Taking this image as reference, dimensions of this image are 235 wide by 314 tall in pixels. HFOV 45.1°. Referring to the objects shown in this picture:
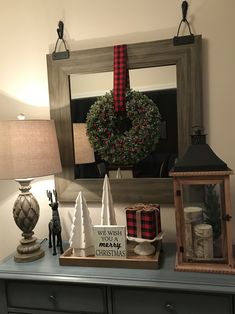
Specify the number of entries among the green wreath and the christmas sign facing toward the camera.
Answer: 2

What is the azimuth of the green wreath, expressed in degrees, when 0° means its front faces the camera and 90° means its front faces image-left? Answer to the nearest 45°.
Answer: approximately 0°

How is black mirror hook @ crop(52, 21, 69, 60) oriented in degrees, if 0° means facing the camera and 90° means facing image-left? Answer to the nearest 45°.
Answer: approximately 0°
